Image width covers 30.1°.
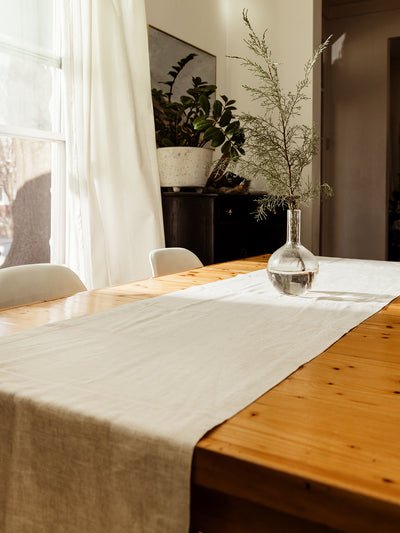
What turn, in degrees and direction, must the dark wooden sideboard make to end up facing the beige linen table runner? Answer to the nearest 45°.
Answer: approximately 45° to its right

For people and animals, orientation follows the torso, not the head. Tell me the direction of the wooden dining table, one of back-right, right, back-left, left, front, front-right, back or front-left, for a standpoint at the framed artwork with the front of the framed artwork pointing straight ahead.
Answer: front-right

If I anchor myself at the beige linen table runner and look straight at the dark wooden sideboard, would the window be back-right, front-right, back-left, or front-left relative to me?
front-left

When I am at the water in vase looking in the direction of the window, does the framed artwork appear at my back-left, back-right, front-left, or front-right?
front-right

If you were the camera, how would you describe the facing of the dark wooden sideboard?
facing the viewer and to the right of the viewer

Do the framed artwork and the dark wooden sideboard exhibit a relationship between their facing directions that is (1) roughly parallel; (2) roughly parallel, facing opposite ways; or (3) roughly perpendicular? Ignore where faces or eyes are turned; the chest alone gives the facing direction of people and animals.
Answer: roughly parallel

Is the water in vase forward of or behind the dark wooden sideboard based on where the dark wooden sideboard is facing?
forward

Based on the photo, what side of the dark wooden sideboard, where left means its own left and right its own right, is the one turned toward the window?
right

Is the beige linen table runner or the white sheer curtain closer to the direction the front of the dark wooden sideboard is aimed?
the beige linen table runner

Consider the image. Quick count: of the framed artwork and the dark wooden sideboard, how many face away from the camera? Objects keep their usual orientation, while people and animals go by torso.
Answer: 0

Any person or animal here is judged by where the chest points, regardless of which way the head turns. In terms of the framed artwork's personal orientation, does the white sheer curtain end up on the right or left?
on its right
